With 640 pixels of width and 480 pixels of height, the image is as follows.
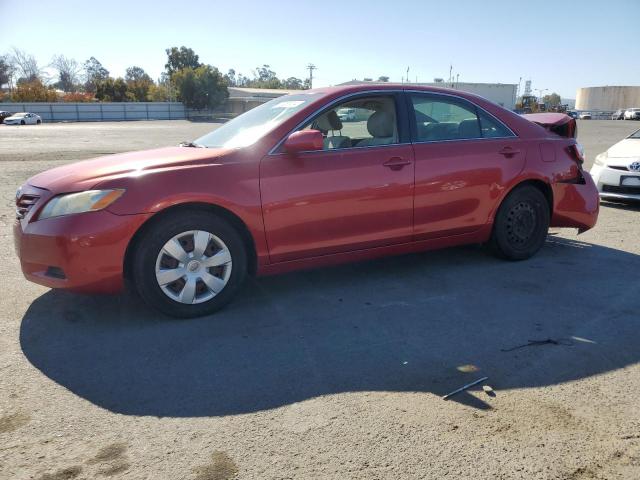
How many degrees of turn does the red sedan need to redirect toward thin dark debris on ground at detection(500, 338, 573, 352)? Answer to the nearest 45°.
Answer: approximately 90° to its left

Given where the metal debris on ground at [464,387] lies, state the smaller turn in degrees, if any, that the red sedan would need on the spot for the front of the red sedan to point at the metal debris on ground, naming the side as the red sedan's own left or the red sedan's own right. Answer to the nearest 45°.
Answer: approximately 90° to the red sedan's own left

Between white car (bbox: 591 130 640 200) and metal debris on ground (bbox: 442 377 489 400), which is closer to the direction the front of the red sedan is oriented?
the metal debris on ground

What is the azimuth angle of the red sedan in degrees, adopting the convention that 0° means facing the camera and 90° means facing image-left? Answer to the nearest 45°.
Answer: approximately 45°

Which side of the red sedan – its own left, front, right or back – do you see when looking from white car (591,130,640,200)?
back
